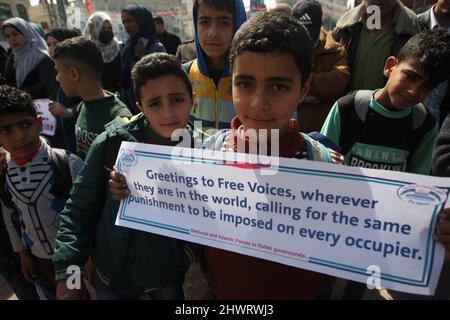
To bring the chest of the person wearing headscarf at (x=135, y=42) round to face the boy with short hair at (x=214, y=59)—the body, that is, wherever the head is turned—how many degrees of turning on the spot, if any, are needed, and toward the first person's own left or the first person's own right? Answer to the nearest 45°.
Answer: approximately 45° to the first person's own left

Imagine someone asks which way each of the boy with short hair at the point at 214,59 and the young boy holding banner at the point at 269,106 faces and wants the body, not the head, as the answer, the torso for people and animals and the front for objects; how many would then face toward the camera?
2

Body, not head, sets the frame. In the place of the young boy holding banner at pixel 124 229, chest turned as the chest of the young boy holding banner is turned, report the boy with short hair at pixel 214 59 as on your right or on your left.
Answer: on your left

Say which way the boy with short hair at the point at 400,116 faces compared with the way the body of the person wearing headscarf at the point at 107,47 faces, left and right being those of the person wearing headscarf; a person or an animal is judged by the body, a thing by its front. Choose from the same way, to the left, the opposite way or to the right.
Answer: the same way
